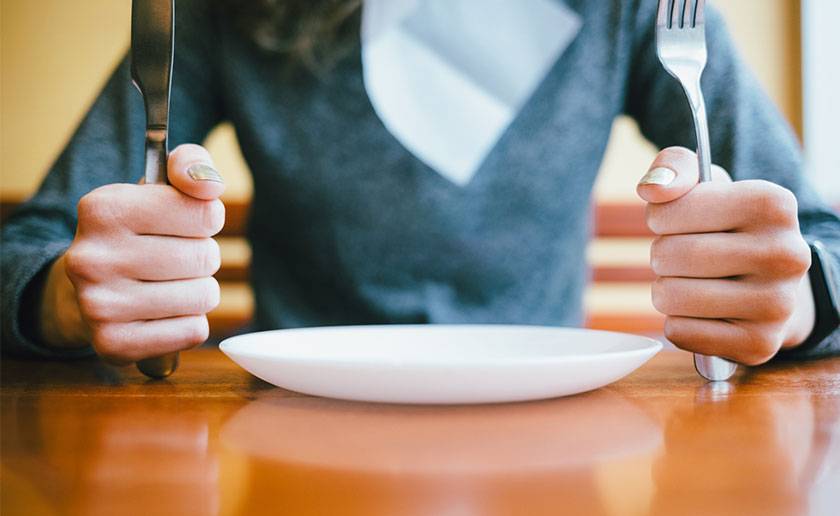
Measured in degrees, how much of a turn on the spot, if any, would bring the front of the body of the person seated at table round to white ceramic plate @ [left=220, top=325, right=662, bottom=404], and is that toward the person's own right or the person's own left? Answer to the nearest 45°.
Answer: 0° — they already face it

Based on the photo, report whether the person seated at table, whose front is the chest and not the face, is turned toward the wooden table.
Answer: yes

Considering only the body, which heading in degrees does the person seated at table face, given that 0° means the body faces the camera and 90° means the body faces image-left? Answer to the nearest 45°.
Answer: approximately 0°
